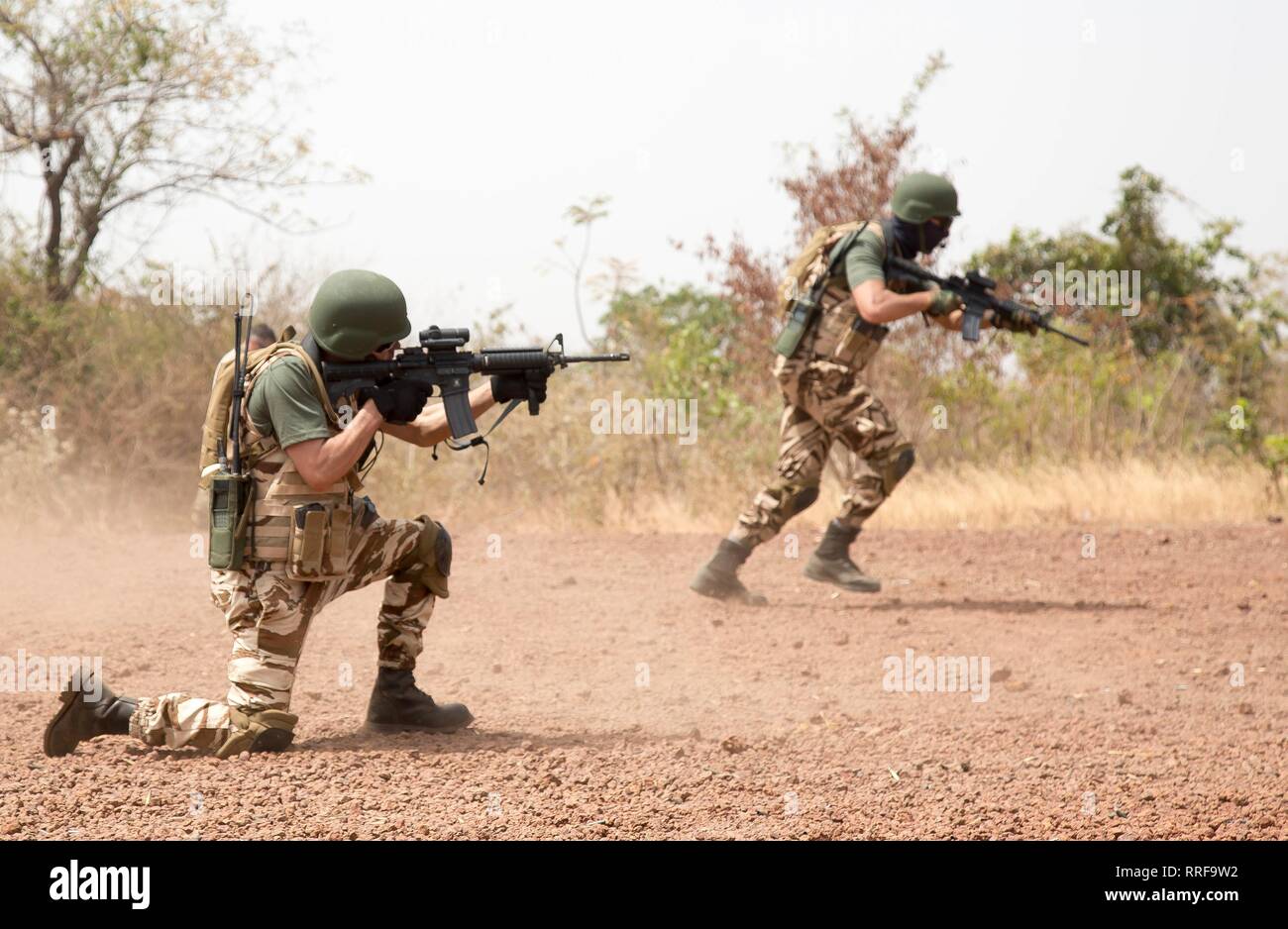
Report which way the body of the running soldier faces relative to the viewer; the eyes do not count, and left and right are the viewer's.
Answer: facing to the right of the viewer

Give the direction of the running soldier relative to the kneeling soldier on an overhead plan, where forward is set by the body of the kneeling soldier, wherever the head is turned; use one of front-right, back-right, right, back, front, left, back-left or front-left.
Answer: front-left

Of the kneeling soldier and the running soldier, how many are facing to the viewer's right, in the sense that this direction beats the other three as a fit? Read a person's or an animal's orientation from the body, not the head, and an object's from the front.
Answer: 2

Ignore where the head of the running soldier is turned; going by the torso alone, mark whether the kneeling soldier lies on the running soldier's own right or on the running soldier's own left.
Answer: on the running soldier's own right

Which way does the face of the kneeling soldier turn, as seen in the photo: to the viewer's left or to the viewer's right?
to the viewer's right

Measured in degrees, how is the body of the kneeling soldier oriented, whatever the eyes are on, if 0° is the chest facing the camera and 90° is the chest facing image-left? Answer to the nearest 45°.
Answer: approximately 270°
